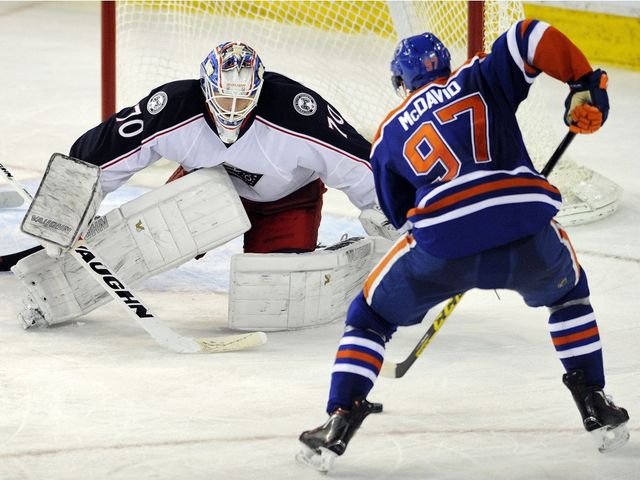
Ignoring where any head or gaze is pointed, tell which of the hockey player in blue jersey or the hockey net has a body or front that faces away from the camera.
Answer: the hockey player in blue jersey

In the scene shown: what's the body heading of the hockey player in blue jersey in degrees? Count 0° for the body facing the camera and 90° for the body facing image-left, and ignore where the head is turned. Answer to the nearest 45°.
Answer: approximately 180°

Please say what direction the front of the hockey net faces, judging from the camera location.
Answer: facing the viewer and to the left of the viewer

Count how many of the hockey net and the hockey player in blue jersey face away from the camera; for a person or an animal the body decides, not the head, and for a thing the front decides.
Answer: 1

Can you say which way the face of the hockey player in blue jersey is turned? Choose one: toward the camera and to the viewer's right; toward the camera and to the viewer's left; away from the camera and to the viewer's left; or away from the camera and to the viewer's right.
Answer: away from the camera and to the viewer's left

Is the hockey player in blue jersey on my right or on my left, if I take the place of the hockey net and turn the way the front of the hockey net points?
on my left

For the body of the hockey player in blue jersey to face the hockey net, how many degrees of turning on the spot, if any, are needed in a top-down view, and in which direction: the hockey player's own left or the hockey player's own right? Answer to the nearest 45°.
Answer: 0° — they already face it
